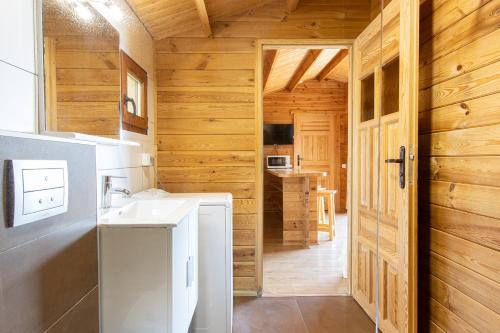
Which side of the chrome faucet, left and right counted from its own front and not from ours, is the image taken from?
right

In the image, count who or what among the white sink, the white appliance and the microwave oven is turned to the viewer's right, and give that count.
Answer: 2

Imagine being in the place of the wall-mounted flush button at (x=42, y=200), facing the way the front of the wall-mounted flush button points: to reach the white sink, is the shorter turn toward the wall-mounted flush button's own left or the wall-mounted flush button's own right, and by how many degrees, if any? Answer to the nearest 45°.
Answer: approximately 90° to the wall-mounted flush button's own left

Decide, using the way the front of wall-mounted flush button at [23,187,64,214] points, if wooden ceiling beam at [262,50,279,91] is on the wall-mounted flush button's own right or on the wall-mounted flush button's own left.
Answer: on the wall-mounted flush button's own left

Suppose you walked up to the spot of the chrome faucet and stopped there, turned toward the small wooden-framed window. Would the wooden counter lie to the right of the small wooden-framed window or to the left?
right

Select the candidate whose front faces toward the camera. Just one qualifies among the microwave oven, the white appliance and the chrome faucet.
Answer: the microwave oven

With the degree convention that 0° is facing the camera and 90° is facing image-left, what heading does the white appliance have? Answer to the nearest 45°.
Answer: approximately 270°

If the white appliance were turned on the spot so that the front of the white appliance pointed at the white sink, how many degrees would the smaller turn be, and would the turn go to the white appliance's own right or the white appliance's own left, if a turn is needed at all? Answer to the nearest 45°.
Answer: approximately 135° to the white appliance's own right

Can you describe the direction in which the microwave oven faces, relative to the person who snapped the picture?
facing the viewer

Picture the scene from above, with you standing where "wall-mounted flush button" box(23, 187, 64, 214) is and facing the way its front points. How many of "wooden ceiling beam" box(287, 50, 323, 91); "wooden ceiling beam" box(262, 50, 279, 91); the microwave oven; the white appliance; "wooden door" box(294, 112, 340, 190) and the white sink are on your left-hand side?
6

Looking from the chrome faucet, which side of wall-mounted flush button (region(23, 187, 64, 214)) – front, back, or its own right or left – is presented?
left

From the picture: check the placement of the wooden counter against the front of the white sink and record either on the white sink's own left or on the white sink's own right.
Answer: on the white sink's own left

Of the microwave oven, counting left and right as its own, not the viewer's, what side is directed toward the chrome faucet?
front
